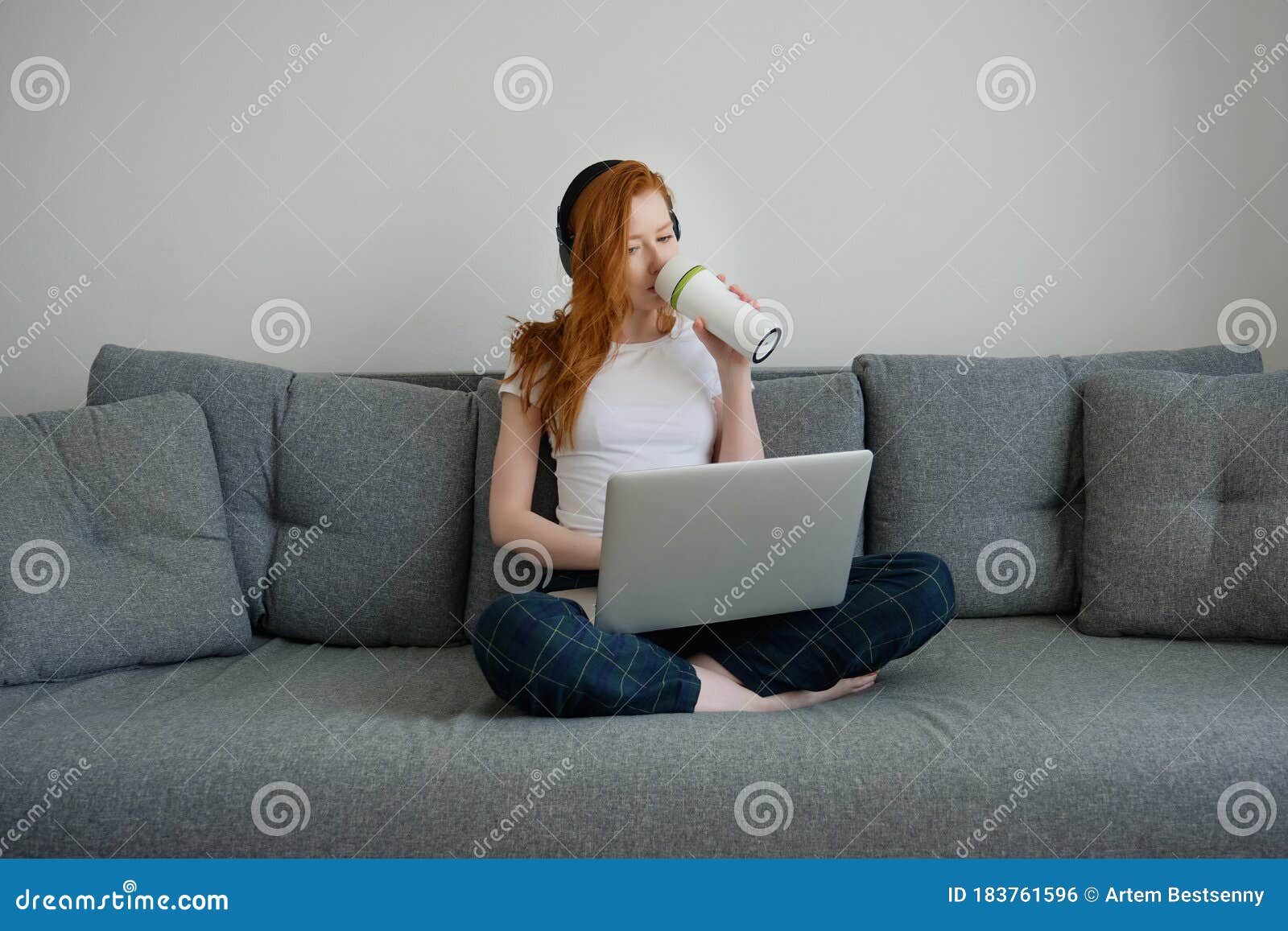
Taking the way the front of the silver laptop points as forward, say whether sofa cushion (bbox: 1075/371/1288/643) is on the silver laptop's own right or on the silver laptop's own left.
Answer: on the silver laptop's own right

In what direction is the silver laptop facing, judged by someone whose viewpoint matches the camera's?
facing away from the viewer and to the left of the viewer

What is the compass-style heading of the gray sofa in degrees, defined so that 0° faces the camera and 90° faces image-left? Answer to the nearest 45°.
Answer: approximately 0°
